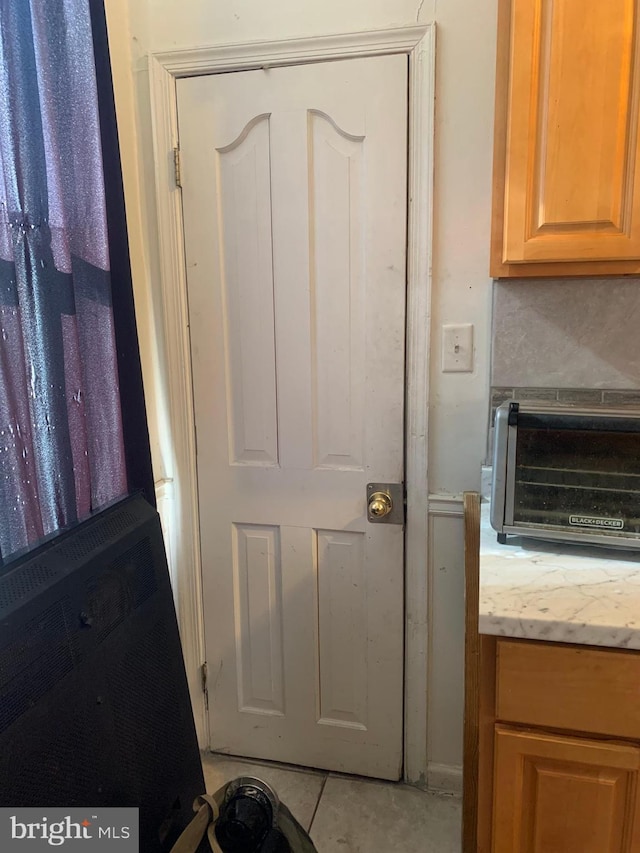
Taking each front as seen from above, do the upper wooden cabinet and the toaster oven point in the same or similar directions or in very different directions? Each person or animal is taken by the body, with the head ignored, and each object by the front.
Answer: same or similar directions
